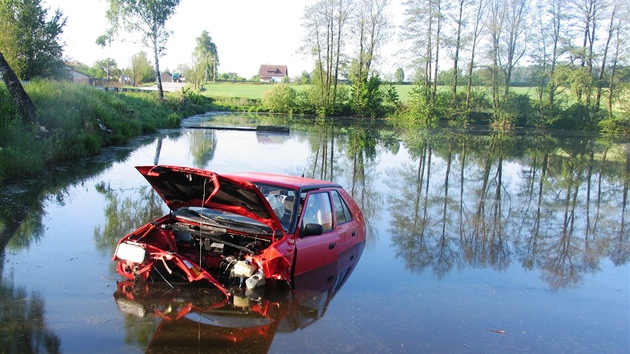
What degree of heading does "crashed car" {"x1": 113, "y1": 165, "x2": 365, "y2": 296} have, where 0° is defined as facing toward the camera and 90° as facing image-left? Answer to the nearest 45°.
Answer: approximately 45°

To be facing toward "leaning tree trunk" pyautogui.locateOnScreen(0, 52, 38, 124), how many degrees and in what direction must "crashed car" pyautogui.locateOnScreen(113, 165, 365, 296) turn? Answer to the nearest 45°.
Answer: approximately 90° to its right

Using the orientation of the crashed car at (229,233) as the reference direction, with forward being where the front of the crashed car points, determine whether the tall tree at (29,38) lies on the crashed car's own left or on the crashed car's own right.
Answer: on the crashed car's own right
